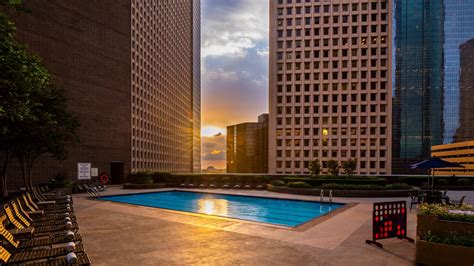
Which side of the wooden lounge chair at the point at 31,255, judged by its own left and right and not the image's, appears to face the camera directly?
right

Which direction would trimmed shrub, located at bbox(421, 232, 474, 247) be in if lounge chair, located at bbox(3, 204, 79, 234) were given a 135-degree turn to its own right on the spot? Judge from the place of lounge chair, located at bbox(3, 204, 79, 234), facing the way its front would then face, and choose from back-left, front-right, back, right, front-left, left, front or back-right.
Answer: left

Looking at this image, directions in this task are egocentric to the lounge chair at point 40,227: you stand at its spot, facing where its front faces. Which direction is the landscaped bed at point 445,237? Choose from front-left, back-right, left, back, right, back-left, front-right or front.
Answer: front-right

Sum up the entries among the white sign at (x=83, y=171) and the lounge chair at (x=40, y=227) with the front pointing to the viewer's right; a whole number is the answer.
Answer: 1

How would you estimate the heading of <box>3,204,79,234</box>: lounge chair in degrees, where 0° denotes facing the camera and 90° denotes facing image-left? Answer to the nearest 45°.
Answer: approximately 270°

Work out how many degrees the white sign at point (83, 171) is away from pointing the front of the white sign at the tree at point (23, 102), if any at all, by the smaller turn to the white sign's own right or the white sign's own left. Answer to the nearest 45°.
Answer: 0° — it already faces it

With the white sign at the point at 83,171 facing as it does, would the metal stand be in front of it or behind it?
in front

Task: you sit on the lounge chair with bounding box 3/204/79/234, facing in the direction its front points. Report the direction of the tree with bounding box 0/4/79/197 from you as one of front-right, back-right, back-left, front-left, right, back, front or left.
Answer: left

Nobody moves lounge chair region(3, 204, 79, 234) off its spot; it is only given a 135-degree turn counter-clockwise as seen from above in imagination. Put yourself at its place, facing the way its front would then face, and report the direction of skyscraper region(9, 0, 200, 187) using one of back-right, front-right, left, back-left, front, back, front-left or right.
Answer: front-right

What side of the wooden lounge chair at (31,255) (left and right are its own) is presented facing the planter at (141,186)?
left

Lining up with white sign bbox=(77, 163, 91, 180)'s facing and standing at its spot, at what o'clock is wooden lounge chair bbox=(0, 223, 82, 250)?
The wooden lounge chair is roughly at 12 o'clock from the white sign.

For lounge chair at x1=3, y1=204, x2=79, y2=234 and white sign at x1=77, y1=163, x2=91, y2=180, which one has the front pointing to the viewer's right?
the lounge chair

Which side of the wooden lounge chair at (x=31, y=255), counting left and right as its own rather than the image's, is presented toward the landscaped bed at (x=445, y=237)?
front

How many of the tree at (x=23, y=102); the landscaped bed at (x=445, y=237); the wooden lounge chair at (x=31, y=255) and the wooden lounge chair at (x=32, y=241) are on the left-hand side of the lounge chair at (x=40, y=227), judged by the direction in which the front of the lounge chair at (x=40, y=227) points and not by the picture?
1

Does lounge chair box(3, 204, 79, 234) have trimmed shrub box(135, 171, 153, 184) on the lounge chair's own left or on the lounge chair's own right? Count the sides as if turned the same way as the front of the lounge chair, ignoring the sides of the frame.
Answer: on the lounge chair's own left

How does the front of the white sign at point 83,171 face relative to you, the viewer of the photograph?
facing the viewer
